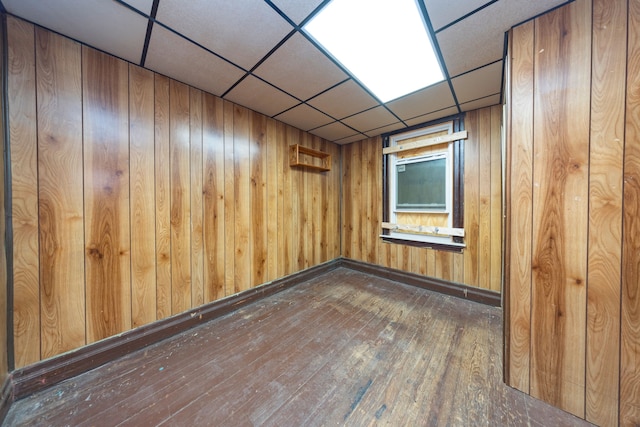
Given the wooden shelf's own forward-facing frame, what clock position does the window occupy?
The window is roughly at 11 o'clock from the wooden shelf.

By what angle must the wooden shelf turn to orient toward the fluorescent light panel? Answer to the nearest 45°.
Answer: approximately 45° to its right

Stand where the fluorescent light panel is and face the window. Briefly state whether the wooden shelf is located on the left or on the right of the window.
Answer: left

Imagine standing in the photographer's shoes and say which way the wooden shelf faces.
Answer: facing the viewer and to the right of the viewer
